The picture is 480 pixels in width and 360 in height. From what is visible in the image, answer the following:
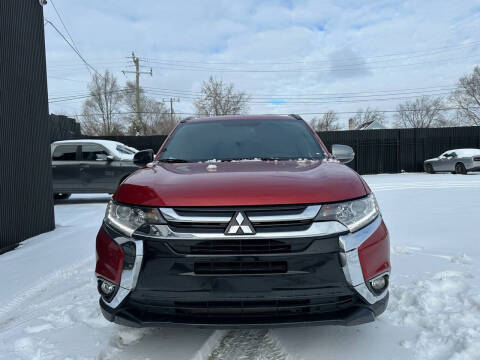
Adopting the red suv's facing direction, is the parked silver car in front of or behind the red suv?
behind

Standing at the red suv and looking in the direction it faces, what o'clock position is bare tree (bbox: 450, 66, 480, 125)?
The bare tree is roughly at 7 o'clock from the red suv.

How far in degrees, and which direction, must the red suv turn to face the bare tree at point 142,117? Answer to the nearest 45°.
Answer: approximately 180°

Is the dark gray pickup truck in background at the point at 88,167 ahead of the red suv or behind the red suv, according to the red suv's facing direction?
behind

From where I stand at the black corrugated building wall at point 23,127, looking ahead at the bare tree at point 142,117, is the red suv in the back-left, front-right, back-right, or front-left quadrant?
back-right

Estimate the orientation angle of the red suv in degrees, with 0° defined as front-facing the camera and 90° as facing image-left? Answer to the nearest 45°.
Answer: approximately 0°

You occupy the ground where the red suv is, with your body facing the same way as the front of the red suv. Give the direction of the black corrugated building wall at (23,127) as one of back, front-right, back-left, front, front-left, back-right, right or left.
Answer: back-right

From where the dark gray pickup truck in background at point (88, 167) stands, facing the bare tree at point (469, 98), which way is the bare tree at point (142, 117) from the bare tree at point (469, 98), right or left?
left

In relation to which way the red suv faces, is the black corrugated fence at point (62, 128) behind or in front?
behind

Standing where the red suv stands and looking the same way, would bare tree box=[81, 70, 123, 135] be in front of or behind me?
behind
